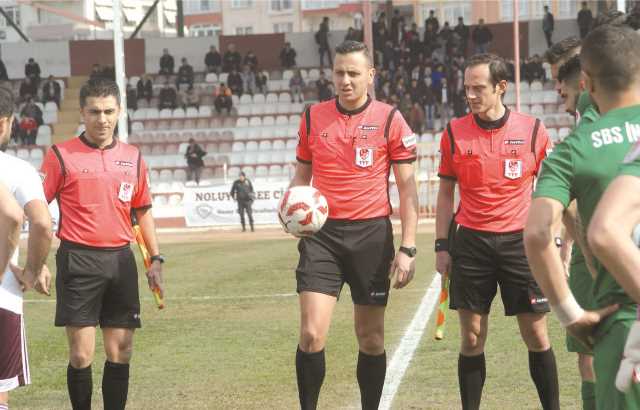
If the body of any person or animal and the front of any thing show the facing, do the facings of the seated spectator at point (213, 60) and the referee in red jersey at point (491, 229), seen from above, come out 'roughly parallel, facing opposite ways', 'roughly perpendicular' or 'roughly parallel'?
roughly parallel

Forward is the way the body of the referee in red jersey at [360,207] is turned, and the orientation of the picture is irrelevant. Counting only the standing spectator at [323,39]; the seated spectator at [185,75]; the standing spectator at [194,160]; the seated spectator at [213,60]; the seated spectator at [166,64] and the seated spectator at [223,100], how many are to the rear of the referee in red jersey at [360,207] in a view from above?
6

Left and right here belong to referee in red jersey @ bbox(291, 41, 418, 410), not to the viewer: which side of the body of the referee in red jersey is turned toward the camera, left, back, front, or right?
front

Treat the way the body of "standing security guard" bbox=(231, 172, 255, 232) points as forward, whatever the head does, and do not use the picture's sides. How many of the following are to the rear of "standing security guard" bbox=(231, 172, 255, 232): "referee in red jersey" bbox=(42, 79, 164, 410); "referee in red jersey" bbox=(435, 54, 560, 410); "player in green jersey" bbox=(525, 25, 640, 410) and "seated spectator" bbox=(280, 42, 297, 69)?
1

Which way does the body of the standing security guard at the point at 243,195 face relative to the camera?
toward the camera

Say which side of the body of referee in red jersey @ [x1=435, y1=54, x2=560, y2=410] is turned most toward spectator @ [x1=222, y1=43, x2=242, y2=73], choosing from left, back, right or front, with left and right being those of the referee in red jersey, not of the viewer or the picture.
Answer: back

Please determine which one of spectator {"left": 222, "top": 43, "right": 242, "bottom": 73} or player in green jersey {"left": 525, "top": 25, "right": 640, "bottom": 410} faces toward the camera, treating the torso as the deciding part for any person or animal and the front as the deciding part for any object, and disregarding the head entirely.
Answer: the spectator

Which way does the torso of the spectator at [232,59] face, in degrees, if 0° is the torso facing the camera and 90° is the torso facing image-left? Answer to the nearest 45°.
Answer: approximately 0°

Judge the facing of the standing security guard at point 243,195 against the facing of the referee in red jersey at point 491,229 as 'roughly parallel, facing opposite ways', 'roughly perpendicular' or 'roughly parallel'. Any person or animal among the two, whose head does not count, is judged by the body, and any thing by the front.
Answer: roughly parallel

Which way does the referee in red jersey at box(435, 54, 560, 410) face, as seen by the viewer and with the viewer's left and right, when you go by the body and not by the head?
facing the viewer

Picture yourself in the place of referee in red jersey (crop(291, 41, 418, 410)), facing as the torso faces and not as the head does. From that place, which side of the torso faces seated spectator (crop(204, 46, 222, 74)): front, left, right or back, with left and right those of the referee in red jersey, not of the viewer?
back

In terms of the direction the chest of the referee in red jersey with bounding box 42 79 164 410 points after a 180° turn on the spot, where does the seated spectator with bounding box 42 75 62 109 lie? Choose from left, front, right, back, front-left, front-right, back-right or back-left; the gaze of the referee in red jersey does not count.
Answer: front

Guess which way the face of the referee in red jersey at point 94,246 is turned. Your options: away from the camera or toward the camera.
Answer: toward the camera
